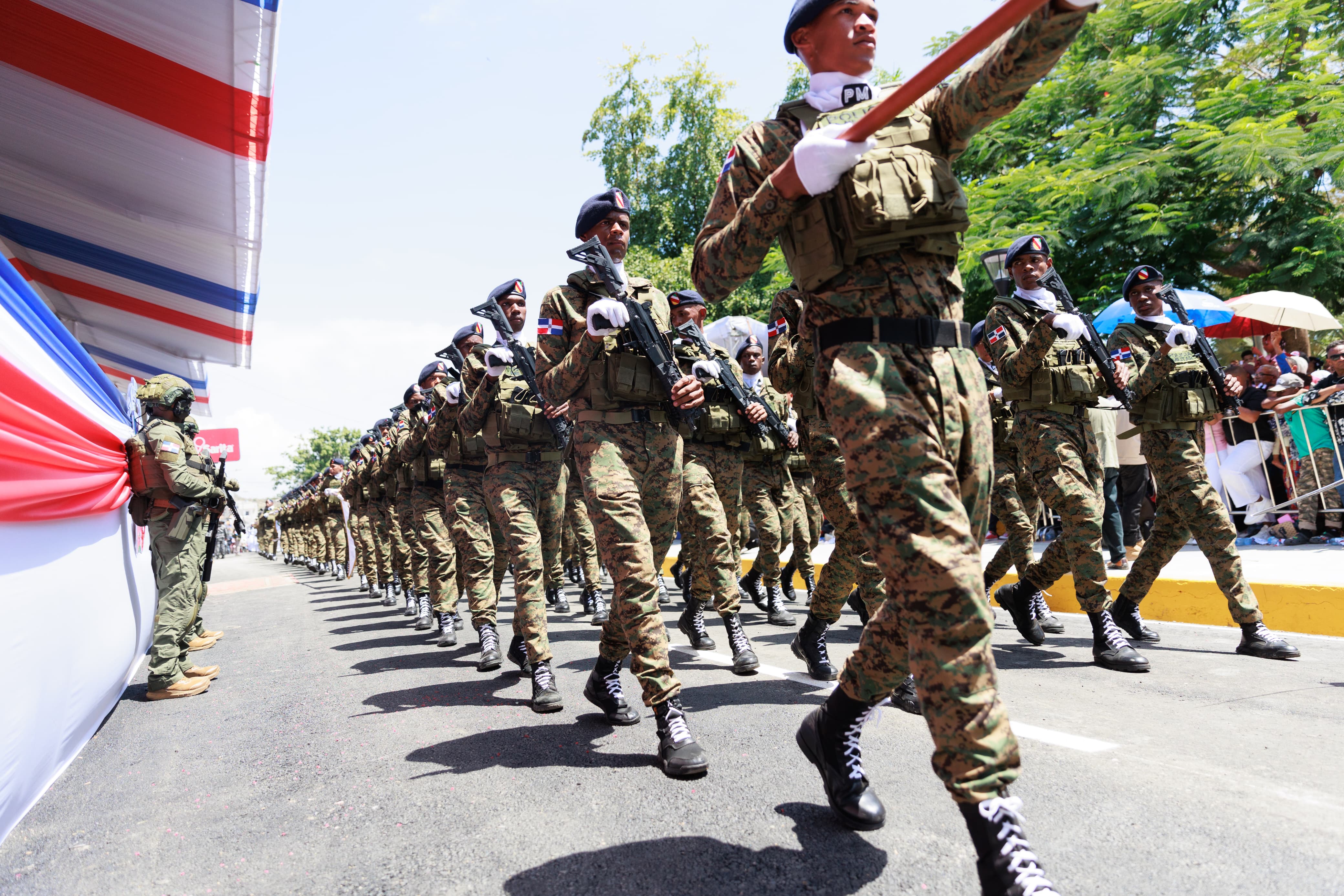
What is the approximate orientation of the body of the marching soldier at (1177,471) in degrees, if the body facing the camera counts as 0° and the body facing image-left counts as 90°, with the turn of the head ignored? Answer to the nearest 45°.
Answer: approximately 315°

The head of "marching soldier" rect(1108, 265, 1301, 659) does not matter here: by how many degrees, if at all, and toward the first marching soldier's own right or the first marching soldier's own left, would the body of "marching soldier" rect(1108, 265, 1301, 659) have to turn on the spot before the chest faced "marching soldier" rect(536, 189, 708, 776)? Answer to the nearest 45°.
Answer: approximately 90° to the first marching soldier's own right

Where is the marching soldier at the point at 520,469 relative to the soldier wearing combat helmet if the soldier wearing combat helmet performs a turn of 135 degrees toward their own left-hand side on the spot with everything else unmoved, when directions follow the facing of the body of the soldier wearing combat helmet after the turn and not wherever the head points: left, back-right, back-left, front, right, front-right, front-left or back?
back

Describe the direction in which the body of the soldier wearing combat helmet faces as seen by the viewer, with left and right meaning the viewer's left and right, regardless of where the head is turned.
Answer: facing to the right of the viewer

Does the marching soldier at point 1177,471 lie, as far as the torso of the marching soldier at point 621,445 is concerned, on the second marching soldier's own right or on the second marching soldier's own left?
on the second marching soldier's own left

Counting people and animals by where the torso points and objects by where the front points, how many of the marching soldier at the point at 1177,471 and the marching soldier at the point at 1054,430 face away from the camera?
0

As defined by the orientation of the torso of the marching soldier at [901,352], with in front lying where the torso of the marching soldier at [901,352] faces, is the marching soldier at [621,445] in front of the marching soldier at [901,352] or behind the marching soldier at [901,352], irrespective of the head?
behind

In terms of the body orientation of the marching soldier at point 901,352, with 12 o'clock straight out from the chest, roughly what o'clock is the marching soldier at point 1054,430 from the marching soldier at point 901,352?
the marching soldier at point 1054,430 is roughly at 8 o'clock from the marching soldier at point 901,352.

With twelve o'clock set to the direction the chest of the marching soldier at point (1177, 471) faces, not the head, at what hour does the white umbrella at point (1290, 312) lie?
The white umbrella is roughly at 8 o'clock from the marching soldier.

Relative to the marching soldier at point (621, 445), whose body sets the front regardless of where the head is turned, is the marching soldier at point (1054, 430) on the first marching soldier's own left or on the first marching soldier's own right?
on the first marching soldier's own left

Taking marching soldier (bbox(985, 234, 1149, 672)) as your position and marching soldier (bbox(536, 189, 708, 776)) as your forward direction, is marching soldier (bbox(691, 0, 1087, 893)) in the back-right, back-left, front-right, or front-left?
front-left
